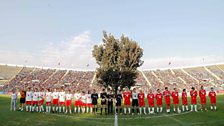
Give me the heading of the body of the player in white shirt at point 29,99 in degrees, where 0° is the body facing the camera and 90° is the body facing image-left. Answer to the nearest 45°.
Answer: approximately 0°

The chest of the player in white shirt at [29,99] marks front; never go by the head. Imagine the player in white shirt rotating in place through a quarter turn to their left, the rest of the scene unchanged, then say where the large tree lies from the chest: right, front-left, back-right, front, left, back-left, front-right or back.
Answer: front-left
